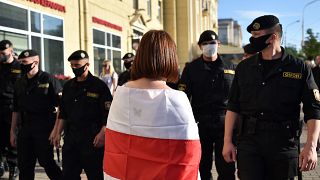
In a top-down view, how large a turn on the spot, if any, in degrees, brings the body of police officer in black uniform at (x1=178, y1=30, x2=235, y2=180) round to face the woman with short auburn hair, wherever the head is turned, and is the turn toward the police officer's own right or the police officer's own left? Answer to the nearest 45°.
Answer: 0° — they already face them

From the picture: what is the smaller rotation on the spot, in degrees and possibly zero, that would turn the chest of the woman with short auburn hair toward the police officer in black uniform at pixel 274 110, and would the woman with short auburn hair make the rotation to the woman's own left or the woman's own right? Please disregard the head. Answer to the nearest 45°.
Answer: approximately 45° to the woman's own right

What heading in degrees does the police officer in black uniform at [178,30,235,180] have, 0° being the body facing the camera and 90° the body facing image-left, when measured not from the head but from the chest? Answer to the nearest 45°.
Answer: approximately 0°

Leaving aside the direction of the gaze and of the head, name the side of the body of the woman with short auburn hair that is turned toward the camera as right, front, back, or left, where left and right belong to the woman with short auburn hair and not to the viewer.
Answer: back

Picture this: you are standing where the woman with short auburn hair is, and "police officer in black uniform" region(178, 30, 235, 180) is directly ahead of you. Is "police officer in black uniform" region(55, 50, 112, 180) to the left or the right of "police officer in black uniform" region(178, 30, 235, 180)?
left

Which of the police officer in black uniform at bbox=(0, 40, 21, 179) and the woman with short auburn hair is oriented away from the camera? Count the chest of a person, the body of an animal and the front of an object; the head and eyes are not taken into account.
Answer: the woman with short auburn hair

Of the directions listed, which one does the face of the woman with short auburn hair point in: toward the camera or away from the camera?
away from the camera

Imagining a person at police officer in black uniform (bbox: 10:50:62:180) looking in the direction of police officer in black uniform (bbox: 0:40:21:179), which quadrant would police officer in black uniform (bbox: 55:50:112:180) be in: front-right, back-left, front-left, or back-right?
back-right

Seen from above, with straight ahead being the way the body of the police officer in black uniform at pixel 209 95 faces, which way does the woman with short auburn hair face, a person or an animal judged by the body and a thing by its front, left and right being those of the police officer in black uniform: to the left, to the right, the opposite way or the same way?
the opposite way
